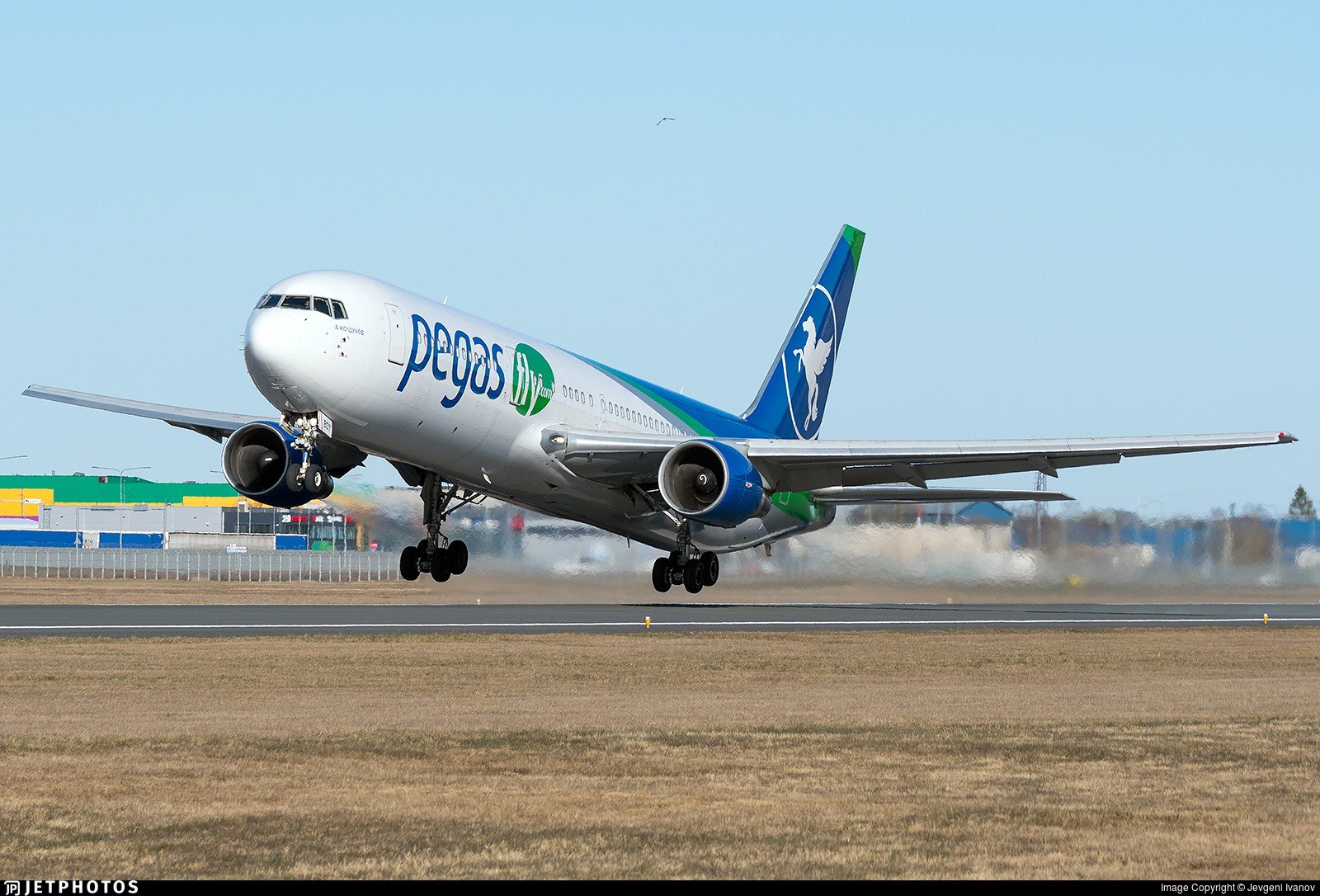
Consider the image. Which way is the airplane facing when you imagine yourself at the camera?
facing the viewer and to the left of the viewer
